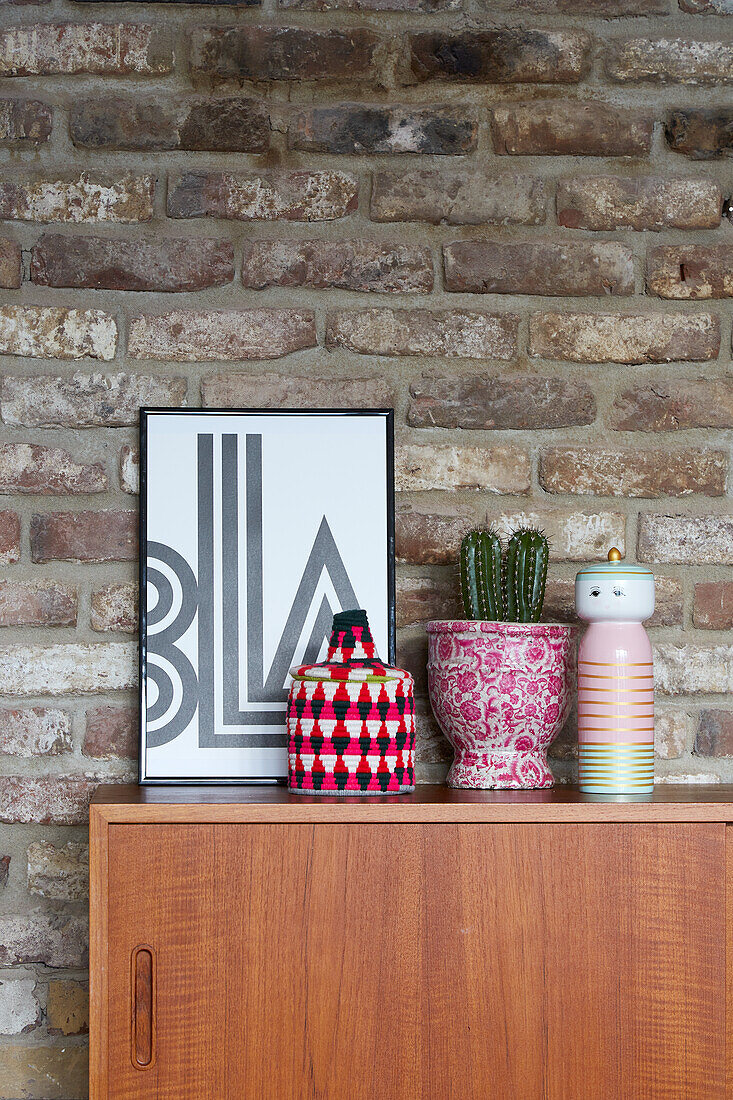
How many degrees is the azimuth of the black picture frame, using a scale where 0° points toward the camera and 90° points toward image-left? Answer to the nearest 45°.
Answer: approximately 0°

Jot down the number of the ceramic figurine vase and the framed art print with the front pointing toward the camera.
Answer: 2
